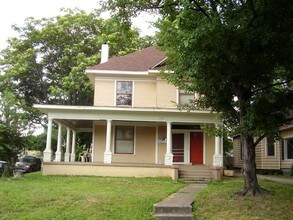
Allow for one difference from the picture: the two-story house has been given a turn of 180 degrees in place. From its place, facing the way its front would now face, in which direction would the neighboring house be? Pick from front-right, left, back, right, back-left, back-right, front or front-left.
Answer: right

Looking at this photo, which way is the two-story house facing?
toward the camera

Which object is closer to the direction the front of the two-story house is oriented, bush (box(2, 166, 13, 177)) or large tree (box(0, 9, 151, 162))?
the bush

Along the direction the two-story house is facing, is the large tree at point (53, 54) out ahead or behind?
behind

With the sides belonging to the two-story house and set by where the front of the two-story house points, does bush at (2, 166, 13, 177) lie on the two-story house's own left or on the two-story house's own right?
on the two-story house's own right

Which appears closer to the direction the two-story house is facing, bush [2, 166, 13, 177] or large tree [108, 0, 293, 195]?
the large tree

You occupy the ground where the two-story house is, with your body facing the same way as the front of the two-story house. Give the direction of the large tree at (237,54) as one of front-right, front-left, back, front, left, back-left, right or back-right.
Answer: front
